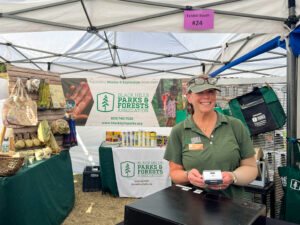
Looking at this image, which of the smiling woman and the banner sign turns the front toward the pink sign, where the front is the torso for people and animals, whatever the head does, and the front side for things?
the banner sign

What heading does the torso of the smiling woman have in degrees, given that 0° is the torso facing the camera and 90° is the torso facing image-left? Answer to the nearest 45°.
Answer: approximately 0°

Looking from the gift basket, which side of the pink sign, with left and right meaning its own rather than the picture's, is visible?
right

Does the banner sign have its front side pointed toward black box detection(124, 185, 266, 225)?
yes

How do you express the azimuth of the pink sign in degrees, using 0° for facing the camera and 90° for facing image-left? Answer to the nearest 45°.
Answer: approximately 0°

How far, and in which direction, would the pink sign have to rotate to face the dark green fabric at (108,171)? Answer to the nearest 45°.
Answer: approximately 135° to its right

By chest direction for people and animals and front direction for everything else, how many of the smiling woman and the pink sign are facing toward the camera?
2
